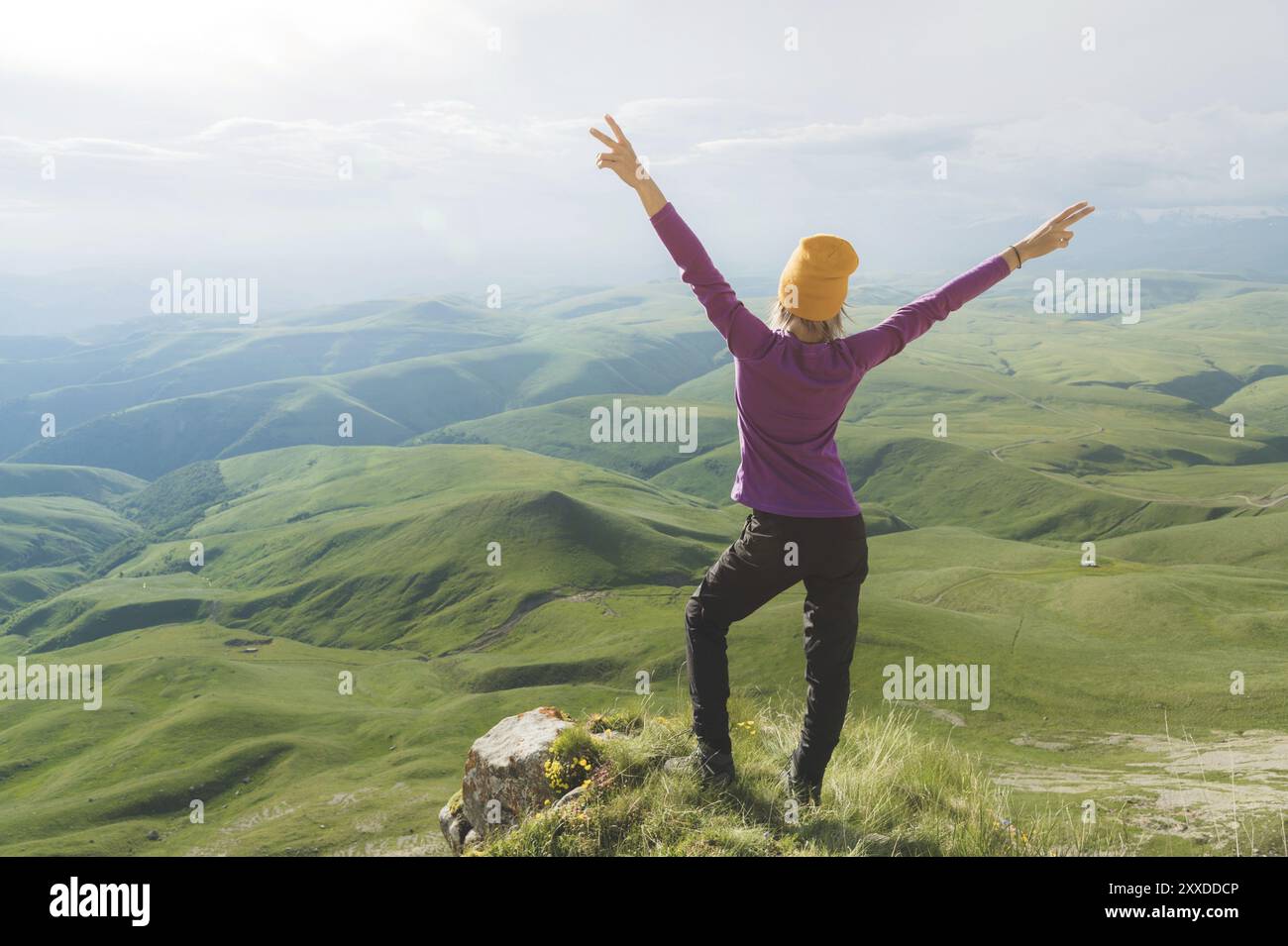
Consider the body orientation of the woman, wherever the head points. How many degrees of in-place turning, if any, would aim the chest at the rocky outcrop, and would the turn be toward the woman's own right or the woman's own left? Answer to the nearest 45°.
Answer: approximately 45° to the woman's own left

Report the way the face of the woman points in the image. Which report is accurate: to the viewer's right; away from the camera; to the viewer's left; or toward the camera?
away from the camera

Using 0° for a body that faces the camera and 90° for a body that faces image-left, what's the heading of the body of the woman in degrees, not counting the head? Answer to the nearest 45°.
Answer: approximately 180°
